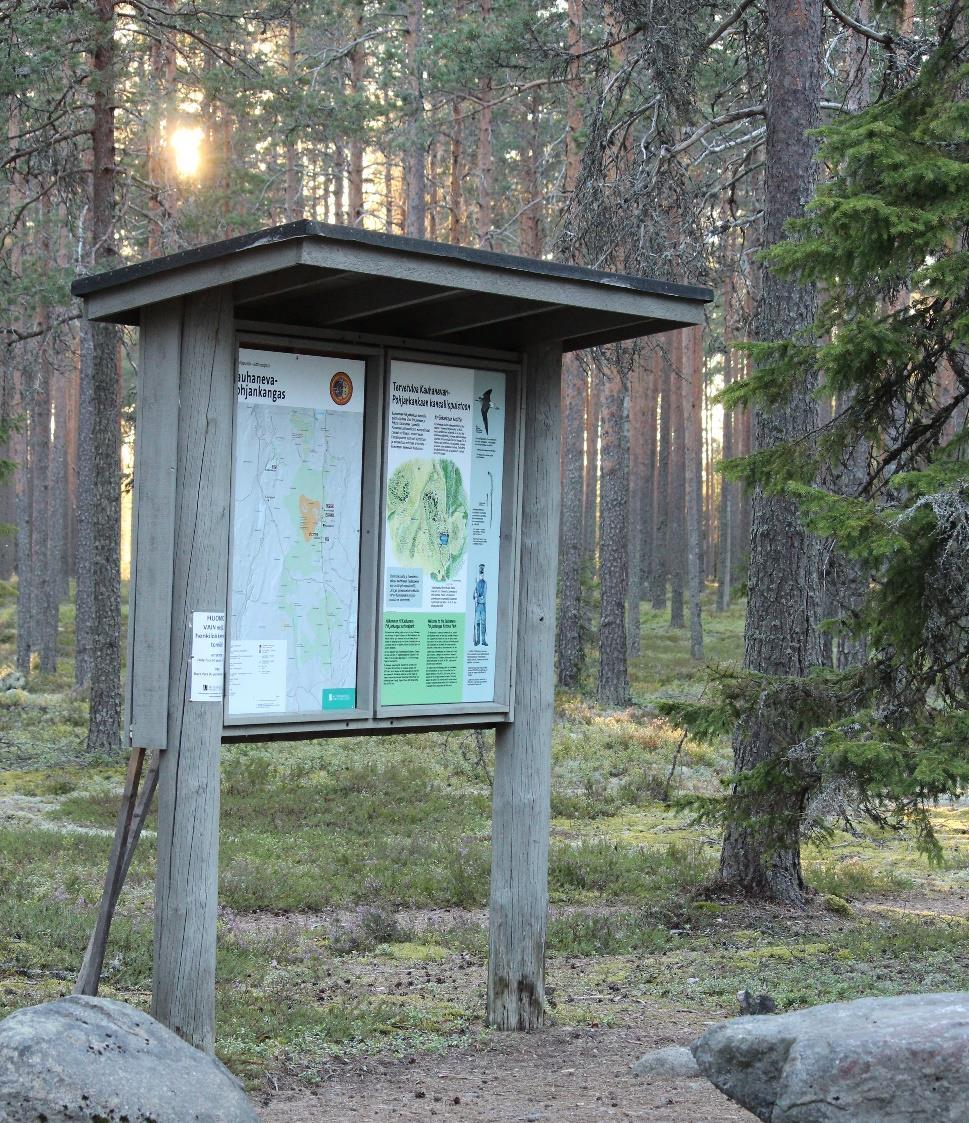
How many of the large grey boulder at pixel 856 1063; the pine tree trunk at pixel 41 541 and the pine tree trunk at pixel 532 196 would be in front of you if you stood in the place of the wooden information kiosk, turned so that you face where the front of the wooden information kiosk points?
1

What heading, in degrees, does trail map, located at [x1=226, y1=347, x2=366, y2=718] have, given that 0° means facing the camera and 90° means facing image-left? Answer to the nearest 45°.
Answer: approximately 315°

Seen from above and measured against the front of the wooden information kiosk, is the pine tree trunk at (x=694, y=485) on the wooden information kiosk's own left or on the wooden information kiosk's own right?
on the wooden information kiosk's own left

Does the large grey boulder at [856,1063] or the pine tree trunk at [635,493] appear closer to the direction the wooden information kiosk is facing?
the large grey boulder

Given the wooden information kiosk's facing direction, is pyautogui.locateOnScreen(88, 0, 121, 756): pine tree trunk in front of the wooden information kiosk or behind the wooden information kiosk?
behind

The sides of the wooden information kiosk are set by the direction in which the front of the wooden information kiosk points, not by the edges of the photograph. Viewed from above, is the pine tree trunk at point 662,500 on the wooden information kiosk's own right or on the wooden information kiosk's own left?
on the wooden information kiosk's own left

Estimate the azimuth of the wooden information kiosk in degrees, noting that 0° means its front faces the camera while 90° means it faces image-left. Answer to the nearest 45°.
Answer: approximately 315°

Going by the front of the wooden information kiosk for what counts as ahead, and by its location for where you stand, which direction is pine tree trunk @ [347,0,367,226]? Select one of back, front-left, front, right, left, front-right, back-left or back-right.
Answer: back-left

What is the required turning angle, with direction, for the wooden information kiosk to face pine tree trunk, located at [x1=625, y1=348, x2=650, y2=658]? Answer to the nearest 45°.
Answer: approximately 135° to its left

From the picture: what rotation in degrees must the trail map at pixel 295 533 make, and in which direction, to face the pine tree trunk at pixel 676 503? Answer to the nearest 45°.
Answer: approximately 135° to its left

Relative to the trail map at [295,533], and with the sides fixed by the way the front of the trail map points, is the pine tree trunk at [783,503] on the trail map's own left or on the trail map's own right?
on the trail map's own left
